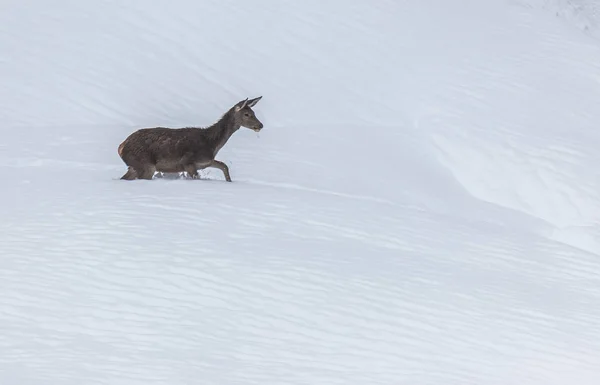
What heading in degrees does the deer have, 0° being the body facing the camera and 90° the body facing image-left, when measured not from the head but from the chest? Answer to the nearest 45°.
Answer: approximately 270°
